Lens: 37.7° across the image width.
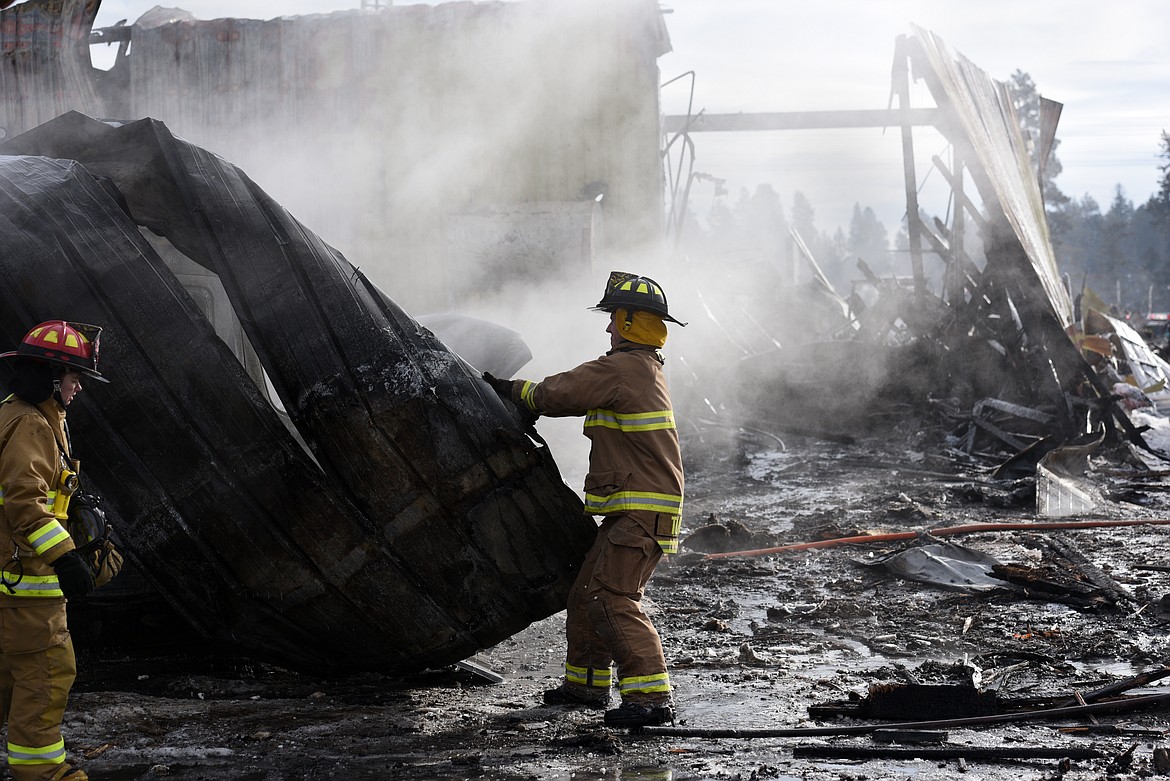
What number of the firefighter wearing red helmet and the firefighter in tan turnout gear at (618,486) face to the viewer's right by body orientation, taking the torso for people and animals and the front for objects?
1

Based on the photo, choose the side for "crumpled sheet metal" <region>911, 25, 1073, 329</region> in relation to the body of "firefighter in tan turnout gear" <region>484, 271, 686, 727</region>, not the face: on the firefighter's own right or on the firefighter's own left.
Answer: on the firefighter's own right

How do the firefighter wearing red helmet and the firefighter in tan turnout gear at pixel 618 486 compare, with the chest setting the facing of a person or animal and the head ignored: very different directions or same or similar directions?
very different directions

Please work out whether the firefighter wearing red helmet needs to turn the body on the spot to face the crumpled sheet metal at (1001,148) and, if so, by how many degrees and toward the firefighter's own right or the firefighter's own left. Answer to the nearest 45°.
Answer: approximately 45° to the firefighter's own left

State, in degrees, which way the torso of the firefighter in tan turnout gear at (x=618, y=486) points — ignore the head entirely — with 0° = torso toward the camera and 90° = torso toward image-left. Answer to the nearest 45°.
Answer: approximately 90°

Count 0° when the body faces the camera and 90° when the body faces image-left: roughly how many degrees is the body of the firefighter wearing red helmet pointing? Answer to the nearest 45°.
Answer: approximately 270°

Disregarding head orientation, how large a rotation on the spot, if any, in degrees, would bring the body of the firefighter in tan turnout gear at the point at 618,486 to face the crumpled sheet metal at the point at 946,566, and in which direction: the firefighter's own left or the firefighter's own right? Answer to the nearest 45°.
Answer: approximately 135° to the firefighter's own right

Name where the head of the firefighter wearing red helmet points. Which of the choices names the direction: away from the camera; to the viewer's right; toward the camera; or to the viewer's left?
to the viewer's right
